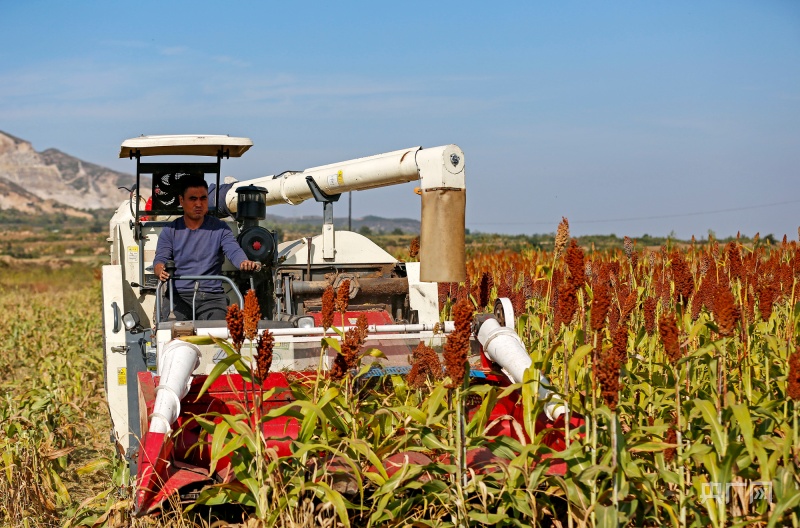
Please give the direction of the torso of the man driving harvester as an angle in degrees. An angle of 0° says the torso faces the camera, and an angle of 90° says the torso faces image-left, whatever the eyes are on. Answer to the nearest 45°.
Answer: approximately 0°
